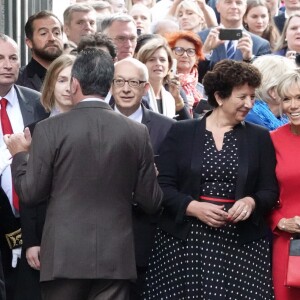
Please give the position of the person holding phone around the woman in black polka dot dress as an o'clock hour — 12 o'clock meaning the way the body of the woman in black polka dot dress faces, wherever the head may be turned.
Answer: The person holding phone is roughly at 6 o'clock from the woman in black polka dot dress.

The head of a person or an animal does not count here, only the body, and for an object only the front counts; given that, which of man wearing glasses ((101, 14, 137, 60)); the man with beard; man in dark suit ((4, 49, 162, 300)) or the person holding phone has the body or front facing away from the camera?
the man in dark suit

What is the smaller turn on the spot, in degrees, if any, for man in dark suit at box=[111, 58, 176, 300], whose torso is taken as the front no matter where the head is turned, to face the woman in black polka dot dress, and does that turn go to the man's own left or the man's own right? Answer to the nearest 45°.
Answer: approximately 45° to the man's own left

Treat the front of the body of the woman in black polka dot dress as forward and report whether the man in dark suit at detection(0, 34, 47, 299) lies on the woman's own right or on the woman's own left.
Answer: on the woman's own right

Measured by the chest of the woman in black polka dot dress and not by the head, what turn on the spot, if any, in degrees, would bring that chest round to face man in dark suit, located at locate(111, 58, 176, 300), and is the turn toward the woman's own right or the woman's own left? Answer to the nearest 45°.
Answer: approximately 135° to the woman's own right

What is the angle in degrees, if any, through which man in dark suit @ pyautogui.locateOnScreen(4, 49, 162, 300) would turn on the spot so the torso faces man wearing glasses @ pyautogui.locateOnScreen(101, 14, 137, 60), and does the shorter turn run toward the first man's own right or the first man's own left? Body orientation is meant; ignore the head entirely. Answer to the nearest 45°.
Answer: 0° — they already face them

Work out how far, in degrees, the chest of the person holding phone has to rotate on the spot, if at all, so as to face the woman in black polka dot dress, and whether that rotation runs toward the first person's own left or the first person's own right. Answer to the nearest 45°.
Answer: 0° — they already face them

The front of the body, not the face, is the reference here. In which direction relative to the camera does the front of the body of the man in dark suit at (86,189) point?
away from the camera
